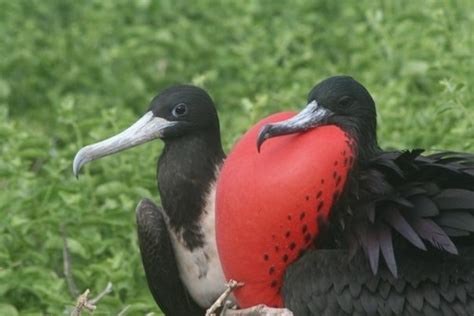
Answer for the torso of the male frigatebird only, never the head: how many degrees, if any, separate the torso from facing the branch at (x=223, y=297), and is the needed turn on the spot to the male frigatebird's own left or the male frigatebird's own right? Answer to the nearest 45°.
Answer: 0° — it already faces it

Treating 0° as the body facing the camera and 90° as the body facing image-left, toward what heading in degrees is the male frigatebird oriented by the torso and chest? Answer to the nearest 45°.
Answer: approximately 90°
